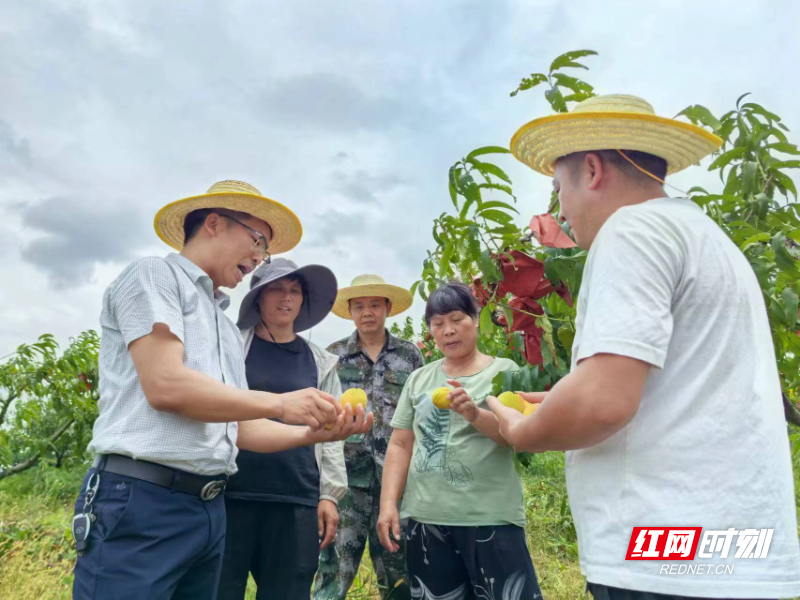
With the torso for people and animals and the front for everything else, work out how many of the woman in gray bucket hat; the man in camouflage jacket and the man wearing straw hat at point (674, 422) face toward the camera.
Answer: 2

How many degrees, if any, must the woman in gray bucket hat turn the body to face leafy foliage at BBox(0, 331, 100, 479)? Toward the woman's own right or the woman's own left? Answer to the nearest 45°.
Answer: approximately 135° to the woman's own right

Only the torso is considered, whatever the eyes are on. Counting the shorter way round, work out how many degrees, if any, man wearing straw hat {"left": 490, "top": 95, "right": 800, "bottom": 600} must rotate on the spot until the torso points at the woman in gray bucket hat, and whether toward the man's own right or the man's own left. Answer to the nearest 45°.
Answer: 0° — they already face them

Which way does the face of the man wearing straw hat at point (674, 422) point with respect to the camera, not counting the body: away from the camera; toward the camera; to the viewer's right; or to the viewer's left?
to the viewer's left

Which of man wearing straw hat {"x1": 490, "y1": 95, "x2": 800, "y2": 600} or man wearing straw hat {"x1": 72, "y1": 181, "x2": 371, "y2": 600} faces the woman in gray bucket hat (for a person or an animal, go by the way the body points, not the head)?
man wearing straw hat {"x1": 490, "y1": 95, "x2": 800, "y2": 600}

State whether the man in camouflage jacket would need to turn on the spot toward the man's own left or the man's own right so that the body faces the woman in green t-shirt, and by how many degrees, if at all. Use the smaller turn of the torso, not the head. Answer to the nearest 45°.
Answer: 0° — they already face them

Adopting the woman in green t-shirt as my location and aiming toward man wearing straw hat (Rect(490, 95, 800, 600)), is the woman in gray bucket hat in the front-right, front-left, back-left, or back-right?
back-right

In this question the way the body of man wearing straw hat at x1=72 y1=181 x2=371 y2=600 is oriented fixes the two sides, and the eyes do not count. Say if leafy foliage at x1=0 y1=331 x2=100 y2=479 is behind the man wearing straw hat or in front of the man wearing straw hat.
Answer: behind

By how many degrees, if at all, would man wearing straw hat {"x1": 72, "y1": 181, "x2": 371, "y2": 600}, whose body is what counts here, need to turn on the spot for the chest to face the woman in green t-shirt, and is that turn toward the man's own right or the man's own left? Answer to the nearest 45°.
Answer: approximately 90° to the man's own left

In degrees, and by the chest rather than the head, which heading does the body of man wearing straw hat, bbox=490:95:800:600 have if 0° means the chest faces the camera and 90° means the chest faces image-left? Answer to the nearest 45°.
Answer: approximately 135°
